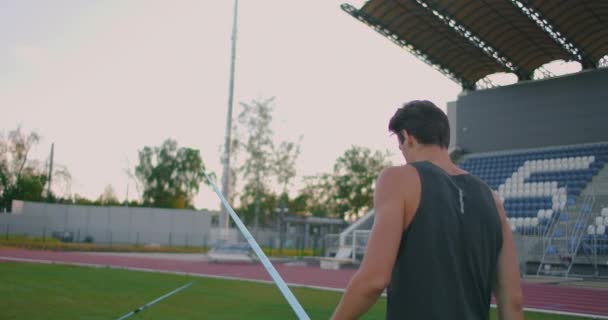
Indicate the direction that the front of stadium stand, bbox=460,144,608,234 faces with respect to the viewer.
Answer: facing the viewer and to the left of the viewer

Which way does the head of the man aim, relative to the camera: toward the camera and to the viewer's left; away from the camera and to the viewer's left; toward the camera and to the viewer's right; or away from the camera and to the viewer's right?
away from the camera and to the viewer's left

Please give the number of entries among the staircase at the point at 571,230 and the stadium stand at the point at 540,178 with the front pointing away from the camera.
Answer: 0

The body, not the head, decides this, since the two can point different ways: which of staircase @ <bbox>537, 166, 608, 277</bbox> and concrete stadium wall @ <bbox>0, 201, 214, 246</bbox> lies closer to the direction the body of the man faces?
the concrete stadium wall

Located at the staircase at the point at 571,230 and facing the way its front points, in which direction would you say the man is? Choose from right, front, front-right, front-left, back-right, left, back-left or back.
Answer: front-left

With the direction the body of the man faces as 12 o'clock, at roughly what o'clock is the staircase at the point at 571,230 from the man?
The staircase is roughly at 2 o'clock from the man.

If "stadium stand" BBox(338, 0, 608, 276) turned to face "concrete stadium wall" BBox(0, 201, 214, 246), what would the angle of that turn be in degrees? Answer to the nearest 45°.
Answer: approximately 90° to its right

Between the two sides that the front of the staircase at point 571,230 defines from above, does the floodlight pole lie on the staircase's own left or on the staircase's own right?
on the staircase's own right

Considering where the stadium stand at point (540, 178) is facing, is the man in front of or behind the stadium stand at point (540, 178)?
in front

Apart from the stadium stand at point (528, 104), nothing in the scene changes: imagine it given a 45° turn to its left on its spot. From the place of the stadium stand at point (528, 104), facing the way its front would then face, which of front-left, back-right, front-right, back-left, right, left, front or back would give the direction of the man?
front
